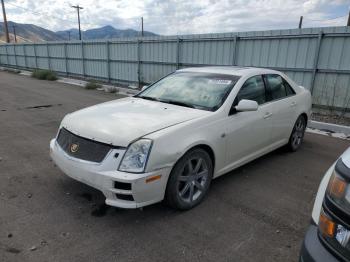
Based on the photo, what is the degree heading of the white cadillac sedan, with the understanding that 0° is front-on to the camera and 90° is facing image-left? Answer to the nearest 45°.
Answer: approximately 45°

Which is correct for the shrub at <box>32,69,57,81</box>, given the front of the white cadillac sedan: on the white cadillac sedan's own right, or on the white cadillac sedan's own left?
on the white cadillac sedan's own right

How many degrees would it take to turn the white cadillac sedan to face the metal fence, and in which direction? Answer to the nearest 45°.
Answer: approximately 135° to its right
